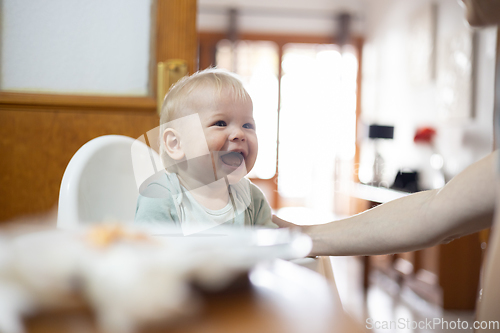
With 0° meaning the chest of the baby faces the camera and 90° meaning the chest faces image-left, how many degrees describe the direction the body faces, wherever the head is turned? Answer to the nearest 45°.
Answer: approximately 315°

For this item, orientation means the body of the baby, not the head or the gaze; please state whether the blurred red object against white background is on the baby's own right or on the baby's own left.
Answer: on the baby's own left

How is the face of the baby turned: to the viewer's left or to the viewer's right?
to the viewer's right
